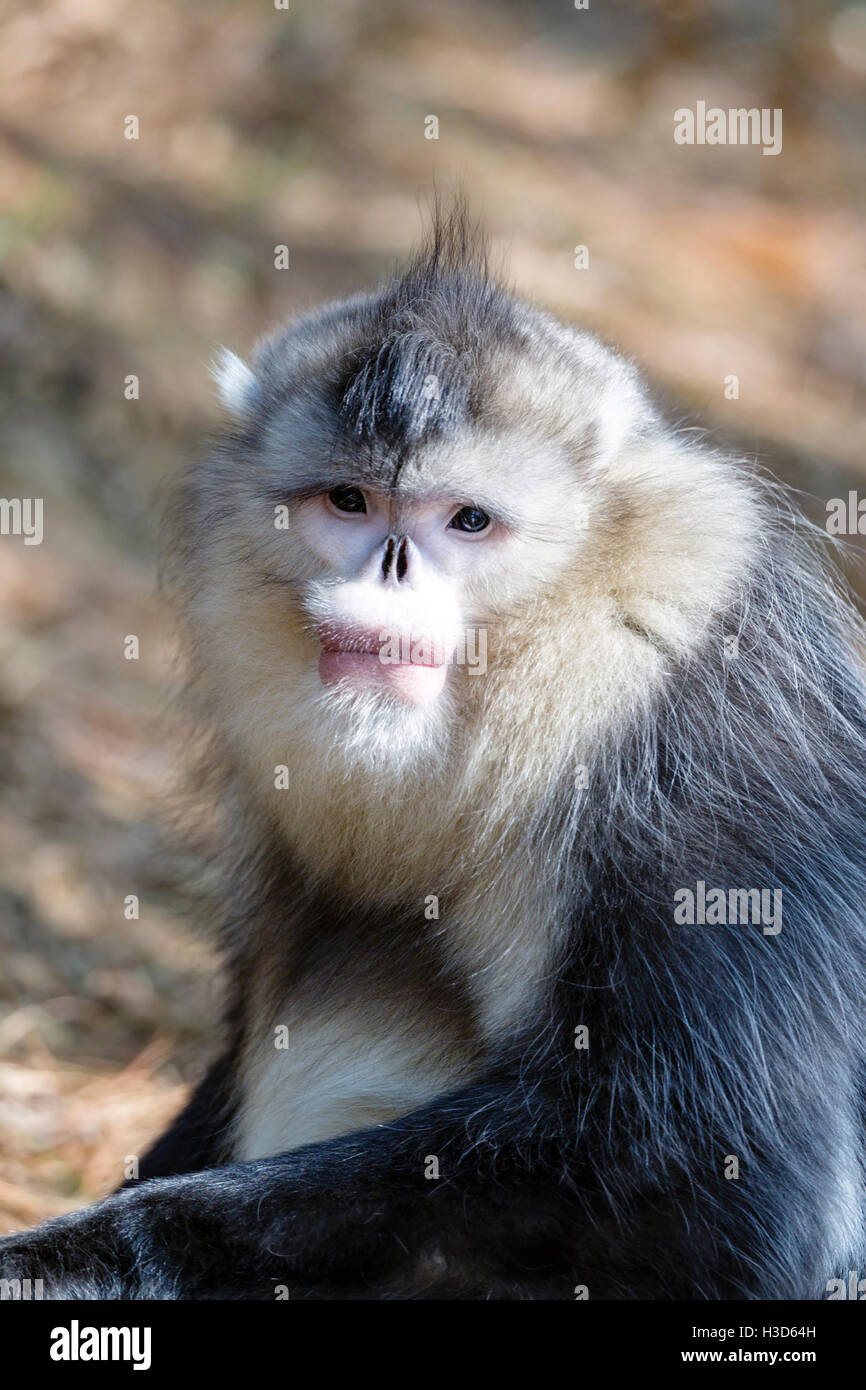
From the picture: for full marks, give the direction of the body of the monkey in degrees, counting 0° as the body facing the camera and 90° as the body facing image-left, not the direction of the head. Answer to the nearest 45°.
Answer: approximately 45°
